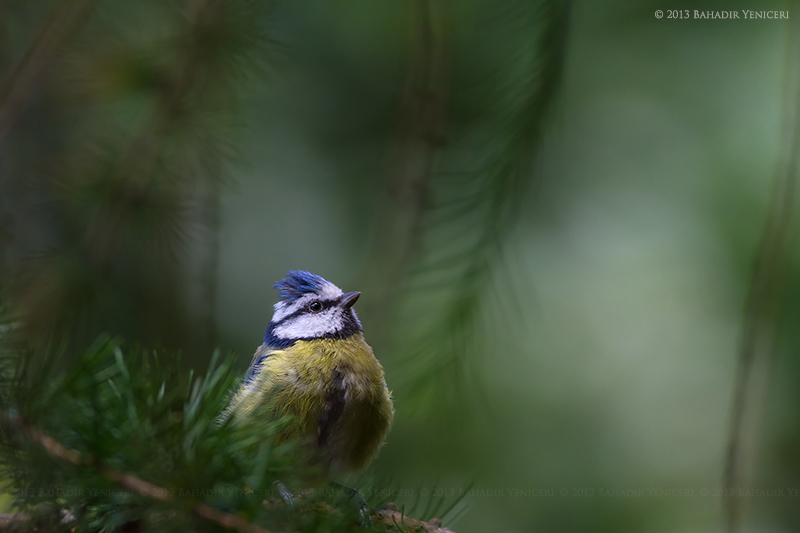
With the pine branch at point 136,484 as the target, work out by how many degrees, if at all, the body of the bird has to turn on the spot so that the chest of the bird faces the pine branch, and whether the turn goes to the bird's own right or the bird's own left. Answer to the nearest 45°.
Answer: approximately 45° to the bird's own right

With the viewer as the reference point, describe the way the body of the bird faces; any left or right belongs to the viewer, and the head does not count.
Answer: facing the viewer and to the right of the viewer

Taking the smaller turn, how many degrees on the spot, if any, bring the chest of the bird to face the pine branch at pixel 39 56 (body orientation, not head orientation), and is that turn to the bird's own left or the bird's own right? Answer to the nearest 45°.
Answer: approximately 135° to the bird's own right
